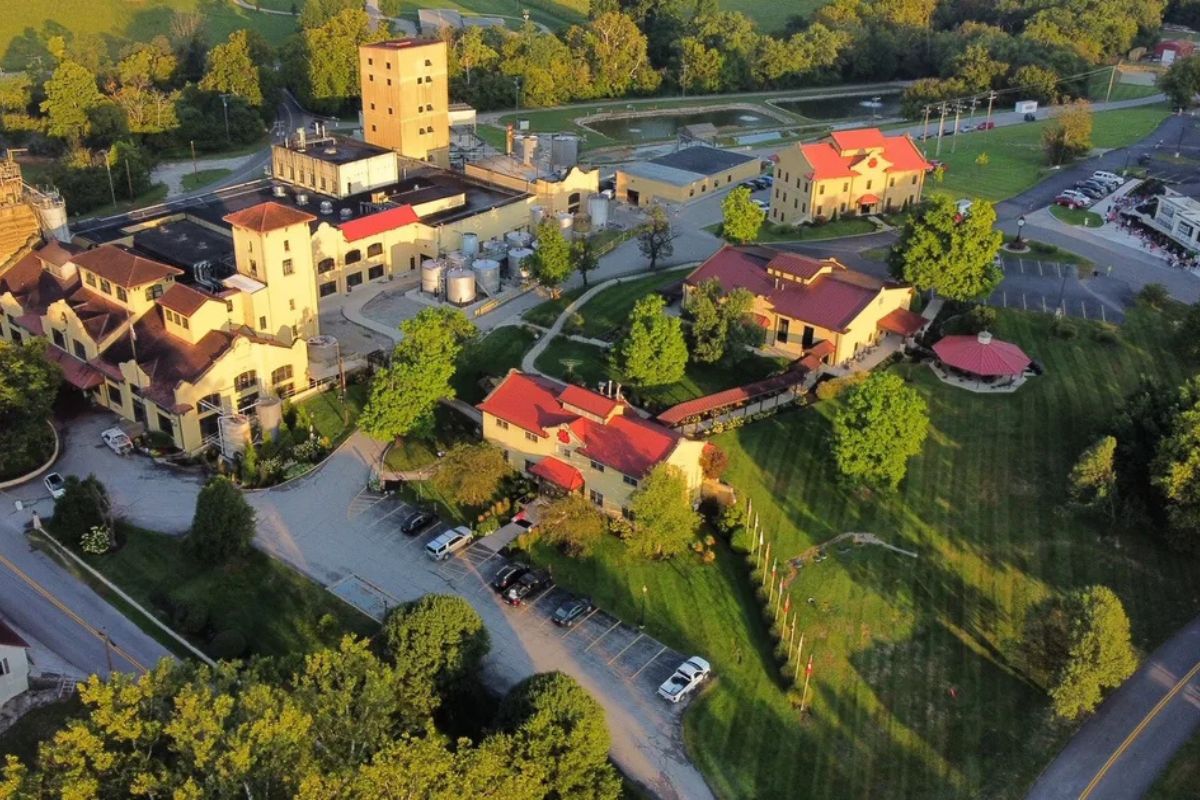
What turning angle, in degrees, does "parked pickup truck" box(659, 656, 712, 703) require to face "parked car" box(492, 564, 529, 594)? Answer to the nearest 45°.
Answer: approximately 90° to its left

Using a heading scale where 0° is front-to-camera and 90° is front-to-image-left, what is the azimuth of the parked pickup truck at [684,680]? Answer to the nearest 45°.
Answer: approximately 225°

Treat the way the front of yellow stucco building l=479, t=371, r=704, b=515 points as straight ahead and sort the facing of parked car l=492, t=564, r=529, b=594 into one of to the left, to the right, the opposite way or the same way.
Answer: the opposite way

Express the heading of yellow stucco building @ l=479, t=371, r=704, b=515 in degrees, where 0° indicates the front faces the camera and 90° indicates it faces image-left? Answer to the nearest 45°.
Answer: approximately 45°

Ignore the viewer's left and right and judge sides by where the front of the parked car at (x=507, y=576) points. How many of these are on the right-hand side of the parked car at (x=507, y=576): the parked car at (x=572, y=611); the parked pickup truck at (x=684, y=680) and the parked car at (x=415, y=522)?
2

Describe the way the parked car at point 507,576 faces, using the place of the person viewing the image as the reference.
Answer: facing away from the viewer and to the right of the viewer

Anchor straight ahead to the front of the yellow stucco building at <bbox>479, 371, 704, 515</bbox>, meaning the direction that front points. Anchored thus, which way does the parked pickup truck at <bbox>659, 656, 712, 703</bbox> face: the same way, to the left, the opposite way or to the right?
the opposite way

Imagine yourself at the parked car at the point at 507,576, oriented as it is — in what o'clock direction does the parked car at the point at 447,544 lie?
the parked car at the point at 447,544 is roughly at 9 o'clock from the parked car at the point at 507,576.

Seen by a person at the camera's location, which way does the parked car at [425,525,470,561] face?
facing away from the viewer and to the right of the viewer

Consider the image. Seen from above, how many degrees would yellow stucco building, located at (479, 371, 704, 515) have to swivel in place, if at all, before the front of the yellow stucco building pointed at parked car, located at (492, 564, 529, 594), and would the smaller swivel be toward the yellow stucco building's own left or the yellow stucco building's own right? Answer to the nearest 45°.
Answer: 0° — it already faces it

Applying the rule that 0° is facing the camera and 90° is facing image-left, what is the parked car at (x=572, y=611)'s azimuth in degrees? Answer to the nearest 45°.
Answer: approximately 225°

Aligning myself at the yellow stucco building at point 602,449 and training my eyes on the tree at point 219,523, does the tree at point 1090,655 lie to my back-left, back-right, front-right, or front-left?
back-left
